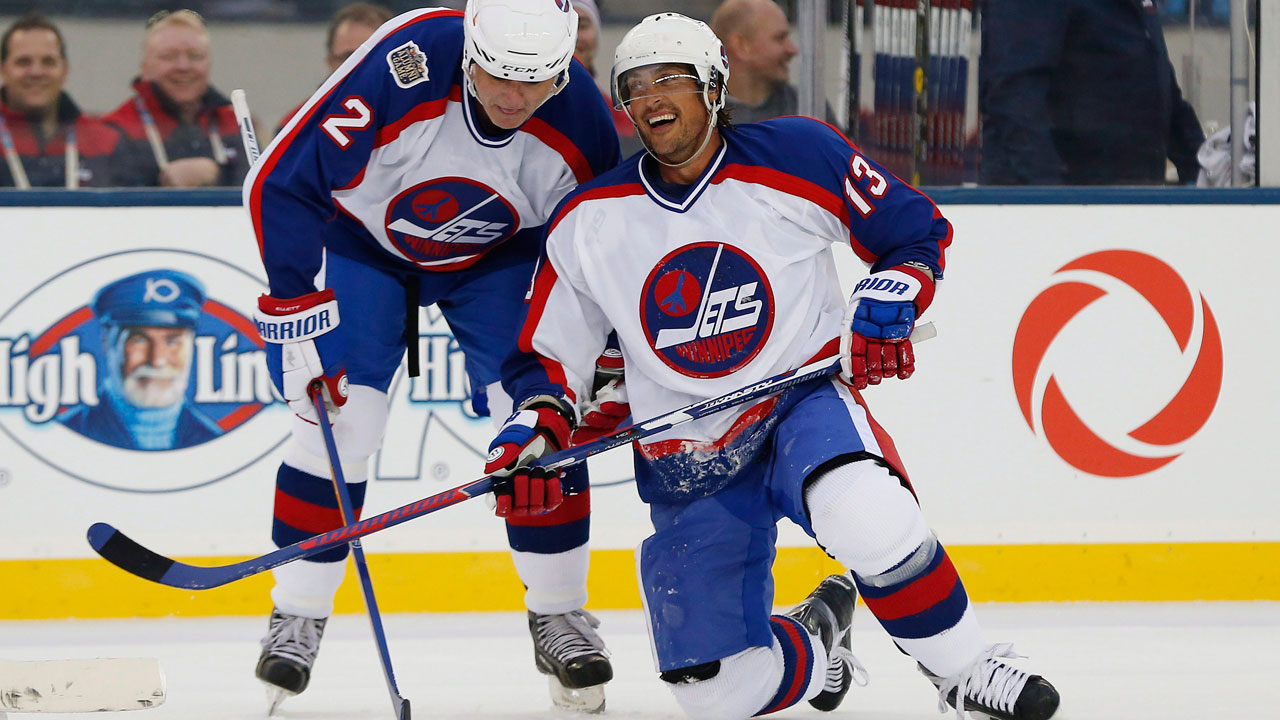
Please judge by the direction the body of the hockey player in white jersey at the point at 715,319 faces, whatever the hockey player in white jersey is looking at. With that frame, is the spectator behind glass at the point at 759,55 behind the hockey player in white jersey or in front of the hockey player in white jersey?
behind

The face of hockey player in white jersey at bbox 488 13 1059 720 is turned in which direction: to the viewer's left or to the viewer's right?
to the viewer's left

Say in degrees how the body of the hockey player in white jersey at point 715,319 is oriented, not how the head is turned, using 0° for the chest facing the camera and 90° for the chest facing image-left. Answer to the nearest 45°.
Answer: approximately 0°

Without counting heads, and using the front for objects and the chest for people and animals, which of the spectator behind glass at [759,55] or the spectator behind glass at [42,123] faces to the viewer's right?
the spectator behind glass at [759,55]

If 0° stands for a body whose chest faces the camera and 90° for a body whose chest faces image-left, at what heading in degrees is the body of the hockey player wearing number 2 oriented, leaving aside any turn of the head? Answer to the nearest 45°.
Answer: approximately 0°
